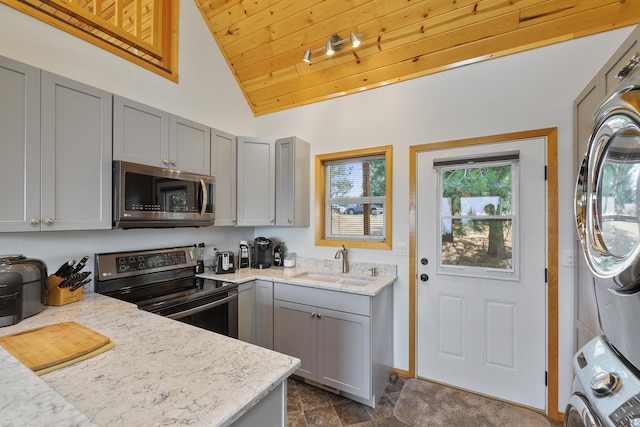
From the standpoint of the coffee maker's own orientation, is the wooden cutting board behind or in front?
in front

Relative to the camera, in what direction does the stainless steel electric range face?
facing the viewer and to the right of the viewer

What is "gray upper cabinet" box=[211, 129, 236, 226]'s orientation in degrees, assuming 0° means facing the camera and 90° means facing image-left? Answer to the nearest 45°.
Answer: approximately 315°

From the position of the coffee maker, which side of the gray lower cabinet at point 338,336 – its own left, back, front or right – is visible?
right

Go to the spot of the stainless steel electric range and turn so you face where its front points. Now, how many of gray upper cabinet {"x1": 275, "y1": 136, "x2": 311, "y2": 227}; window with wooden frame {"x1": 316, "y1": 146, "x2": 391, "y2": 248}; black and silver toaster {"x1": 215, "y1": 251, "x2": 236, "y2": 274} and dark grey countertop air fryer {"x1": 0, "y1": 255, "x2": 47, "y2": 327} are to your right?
1
